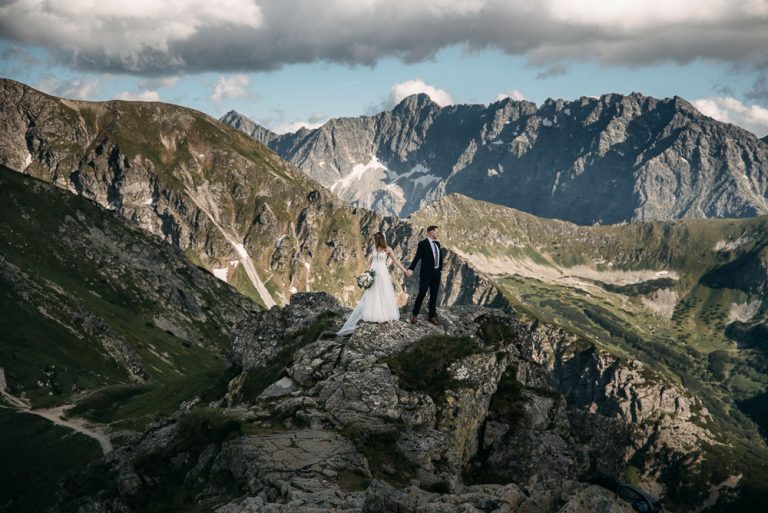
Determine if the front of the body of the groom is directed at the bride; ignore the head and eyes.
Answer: no
